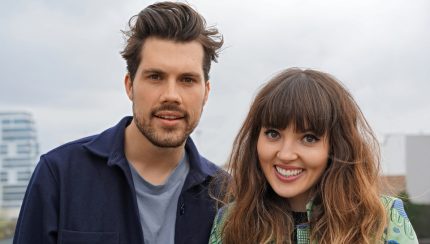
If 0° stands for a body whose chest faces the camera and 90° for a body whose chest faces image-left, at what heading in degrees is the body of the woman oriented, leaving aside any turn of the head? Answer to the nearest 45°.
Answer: approximately 0°

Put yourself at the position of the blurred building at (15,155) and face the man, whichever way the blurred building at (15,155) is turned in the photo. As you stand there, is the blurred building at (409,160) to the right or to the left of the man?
left

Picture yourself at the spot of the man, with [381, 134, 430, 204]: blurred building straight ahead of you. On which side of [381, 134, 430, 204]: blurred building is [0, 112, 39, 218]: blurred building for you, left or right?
left

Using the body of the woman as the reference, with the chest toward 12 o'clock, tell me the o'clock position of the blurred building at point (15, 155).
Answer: The blurred building is roughly at 5 o'clock from the woman.

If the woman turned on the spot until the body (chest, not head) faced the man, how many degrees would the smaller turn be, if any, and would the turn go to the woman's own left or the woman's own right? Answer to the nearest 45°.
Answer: approximately 90° to the woman's own right

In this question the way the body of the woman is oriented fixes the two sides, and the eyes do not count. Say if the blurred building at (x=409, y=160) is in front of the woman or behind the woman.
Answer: behind
